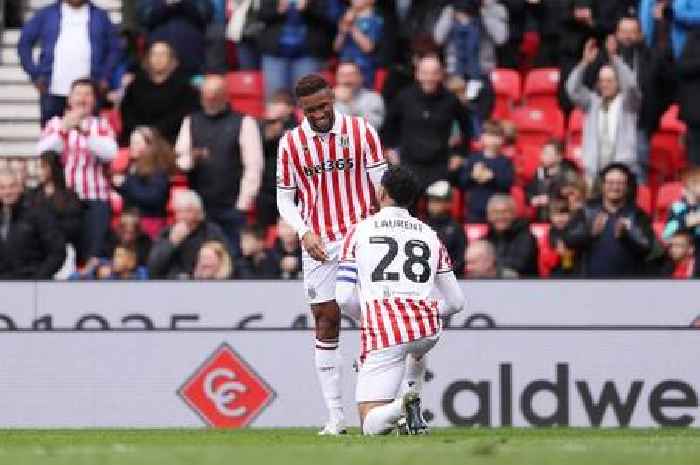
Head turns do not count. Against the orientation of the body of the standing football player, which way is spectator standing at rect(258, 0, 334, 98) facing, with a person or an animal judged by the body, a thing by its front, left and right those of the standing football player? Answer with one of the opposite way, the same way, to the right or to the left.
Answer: the same way

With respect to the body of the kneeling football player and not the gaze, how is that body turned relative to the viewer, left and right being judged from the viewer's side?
facing away from the viewer

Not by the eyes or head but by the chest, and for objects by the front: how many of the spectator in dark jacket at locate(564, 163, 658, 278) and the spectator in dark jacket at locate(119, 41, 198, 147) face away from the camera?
0

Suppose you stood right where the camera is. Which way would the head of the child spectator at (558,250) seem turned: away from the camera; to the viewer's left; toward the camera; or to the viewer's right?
toward the camera

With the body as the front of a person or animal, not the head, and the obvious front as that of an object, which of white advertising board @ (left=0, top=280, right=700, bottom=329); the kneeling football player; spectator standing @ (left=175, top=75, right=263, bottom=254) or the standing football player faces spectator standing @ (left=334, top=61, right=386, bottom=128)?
the kneeling football player

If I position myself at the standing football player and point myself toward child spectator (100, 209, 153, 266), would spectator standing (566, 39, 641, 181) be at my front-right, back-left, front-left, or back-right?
front-right

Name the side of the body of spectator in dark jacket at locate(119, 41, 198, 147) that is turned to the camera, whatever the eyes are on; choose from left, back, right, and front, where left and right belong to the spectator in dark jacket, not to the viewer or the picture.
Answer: front

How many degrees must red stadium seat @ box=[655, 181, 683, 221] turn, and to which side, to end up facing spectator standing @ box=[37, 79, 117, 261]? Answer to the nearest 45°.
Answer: approximately 90° to its right

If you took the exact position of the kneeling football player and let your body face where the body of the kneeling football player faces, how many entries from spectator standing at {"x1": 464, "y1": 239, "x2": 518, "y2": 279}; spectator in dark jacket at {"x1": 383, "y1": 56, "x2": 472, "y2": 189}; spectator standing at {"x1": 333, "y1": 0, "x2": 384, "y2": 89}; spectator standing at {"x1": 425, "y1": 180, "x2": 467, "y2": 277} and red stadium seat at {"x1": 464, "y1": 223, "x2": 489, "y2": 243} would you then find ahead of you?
5

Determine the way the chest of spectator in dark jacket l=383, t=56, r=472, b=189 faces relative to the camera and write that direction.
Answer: toward the camera

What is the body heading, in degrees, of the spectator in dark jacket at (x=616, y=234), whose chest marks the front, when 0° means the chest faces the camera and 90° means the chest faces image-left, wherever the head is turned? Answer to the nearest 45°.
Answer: approximately 0°

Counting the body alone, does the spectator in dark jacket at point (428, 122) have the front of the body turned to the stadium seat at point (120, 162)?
no

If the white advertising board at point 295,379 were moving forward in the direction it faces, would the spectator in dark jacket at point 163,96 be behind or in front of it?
behind

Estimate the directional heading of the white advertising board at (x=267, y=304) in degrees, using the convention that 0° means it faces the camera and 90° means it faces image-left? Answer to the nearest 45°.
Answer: approximately 0°

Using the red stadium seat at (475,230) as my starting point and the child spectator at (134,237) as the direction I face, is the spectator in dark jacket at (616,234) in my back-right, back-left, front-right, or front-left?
back-left

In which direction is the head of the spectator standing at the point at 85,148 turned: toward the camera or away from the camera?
toward the camera

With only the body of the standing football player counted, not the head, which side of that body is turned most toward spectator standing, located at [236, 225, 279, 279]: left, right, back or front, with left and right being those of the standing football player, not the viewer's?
back

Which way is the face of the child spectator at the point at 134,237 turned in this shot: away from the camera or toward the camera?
toward the camera

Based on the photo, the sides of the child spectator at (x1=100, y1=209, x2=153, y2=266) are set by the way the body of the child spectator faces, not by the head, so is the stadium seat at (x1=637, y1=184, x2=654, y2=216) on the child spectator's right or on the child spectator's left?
on the child spectator's left
